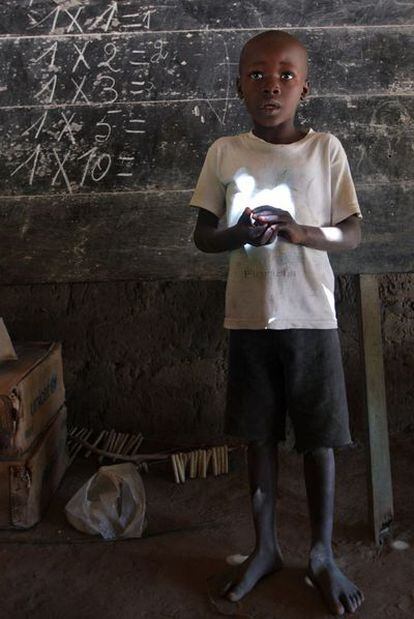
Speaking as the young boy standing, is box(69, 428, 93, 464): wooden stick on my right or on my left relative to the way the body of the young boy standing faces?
on my right

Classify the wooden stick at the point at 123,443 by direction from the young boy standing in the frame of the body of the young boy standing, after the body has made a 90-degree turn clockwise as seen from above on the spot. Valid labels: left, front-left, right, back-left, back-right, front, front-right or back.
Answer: front-right

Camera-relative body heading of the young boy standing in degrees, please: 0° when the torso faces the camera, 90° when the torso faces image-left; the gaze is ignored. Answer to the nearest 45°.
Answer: approximately 0°

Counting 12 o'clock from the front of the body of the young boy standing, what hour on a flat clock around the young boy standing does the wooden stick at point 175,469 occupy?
The wooden stick is roughly at 5 o'clock from the young boy standing.

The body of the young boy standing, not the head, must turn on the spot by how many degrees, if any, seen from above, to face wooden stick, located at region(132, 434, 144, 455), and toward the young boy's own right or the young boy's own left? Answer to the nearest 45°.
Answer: approximately 135° to the young boy's own right

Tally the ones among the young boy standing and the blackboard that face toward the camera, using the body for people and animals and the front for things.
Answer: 2

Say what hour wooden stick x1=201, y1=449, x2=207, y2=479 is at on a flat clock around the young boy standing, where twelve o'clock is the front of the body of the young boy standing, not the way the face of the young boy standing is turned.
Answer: The wooden stick is roughly at 5 o'clock from the young boy standing.

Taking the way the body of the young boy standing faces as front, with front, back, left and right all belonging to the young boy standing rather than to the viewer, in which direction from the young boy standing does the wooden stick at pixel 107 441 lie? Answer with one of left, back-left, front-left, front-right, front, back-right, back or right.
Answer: back-right

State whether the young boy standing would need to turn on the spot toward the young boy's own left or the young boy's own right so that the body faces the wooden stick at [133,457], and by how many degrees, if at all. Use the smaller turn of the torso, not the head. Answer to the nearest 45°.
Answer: approximately 135° to the young boy's own right

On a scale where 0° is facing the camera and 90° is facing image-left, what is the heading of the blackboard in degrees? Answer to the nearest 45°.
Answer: approximately 0°
